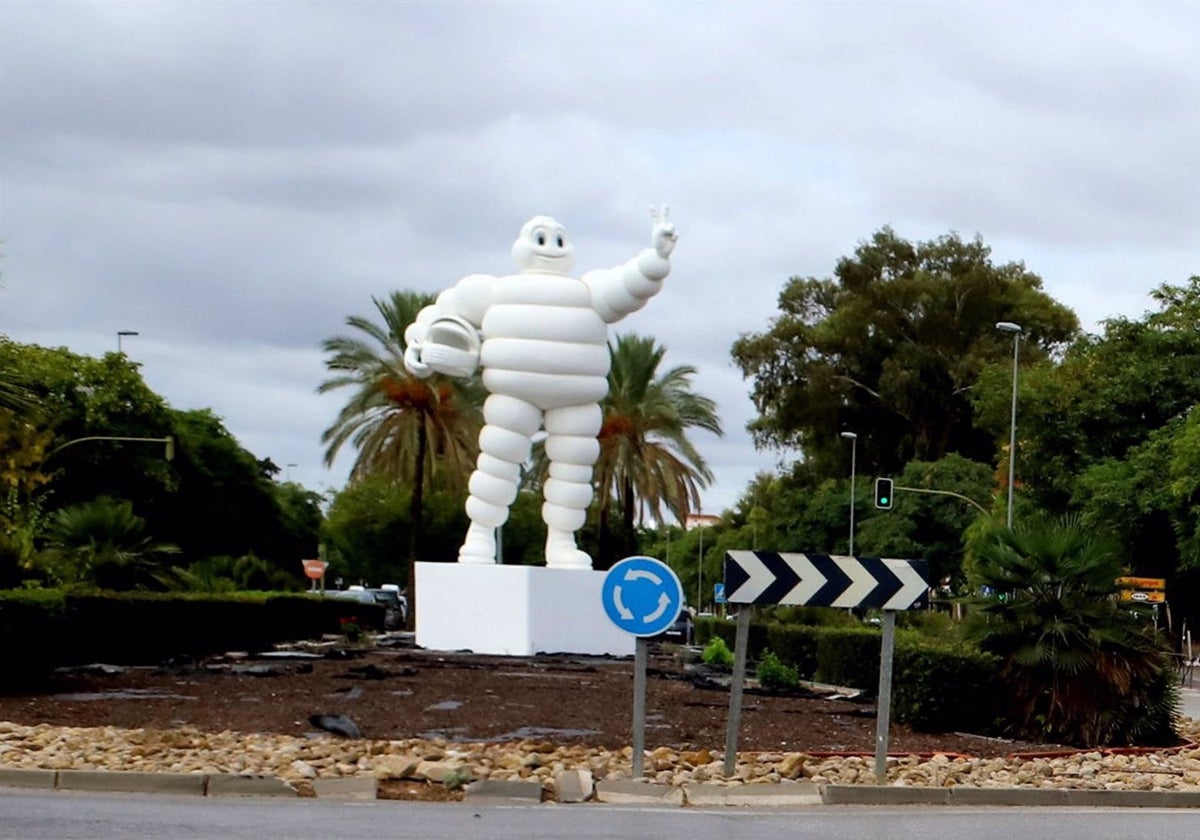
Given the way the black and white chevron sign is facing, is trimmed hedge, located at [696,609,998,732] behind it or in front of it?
behind

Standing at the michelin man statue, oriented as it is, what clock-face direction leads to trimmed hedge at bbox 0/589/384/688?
The trimmed hedge is roughly at 2 o'clock from the michelin man statue.

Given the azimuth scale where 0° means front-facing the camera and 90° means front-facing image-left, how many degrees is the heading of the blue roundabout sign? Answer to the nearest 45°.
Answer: approximately 0°

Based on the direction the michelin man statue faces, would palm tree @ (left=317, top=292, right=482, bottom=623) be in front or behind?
behind

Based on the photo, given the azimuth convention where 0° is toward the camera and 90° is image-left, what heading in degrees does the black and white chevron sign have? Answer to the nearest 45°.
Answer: approximately 0°

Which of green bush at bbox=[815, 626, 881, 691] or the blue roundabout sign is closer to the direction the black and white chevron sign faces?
the blue roundabout sign

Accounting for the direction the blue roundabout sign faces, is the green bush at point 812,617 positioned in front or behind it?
behind

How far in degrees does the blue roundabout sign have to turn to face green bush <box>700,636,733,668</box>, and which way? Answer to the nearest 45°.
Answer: approximately 180°

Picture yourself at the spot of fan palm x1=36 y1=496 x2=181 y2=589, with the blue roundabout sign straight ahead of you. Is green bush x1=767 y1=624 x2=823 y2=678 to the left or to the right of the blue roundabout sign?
left

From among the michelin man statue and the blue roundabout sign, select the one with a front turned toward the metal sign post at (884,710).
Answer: the michelin man statue

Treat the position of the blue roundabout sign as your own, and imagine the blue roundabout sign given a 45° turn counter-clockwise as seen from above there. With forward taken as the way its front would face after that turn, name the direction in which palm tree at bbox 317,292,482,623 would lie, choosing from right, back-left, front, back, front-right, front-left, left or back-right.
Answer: back-left

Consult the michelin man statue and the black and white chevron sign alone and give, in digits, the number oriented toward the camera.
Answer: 2

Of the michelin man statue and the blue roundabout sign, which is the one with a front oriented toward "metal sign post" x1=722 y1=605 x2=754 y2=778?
the michelin man statue
